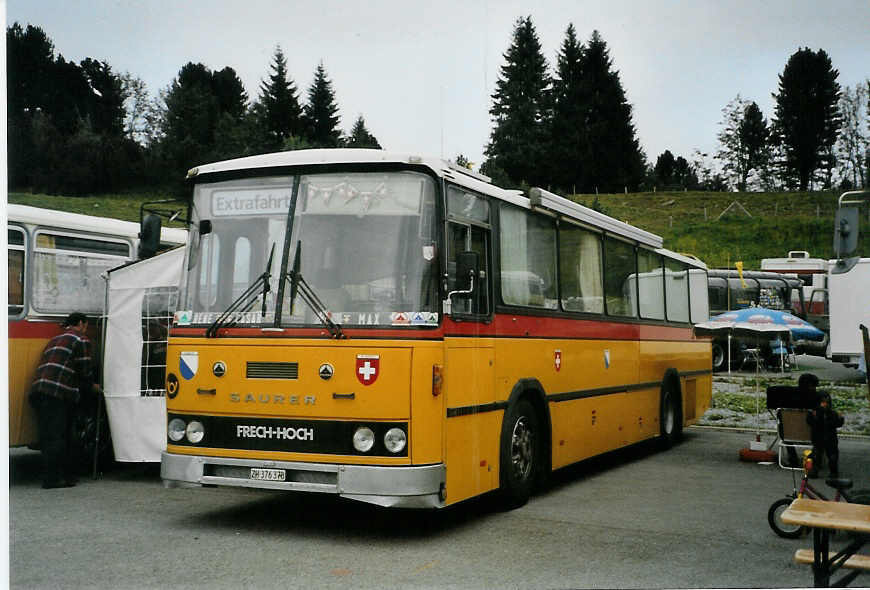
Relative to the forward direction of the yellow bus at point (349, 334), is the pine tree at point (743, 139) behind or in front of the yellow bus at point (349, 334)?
behind

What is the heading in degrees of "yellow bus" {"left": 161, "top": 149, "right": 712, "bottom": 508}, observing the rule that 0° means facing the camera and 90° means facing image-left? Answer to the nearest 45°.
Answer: approximately 45°

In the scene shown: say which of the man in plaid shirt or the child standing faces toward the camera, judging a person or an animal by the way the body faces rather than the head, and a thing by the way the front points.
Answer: the child standing

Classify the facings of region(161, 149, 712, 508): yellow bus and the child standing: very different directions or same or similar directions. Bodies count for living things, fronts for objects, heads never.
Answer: same or similar directions

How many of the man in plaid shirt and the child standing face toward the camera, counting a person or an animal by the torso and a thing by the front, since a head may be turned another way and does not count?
1

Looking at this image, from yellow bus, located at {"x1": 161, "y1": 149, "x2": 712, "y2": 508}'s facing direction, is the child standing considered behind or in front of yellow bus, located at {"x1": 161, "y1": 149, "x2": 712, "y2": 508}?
behind

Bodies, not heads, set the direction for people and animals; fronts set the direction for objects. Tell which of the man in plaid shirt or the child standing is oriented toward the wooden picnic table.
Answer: the child standing

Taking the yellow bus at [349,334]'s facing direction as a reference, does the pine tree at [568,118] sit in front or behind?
behind

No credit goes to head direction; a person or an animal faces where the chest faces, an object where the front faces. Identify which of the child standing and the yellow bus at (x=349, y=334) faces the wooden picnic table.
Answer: the child standing

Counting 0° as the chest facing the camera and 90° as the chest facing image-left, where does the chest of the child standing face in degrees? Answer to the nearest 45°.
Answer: approximately 0°

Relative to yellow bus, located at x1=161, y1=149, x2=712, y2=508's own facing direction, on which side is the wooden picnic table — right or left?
on its left
